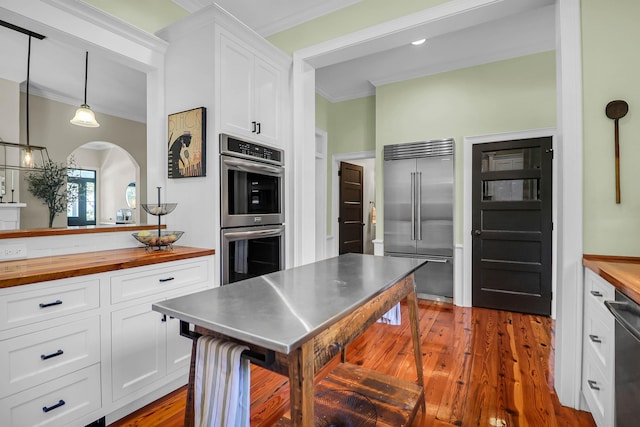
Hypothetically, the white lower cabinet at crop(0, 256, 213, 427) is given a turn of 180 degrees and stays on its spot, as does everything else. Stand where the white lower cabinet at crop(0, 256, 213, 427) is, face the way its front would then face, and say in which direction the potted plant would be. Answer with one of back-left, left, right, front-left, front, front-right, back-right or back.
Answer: front-right

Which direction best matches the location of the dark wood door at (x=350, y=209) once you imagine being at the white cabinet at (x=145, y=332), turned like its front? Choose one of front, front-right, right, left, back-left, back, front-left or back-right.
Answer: left

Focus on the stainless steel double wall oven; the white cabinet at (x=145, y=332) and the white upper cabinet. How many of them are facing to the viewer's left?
0

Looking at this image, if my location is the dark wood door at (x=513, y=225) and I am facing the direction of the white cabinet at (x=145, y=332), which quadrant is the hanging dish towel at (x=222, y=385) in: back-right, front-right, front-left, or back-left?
front-left

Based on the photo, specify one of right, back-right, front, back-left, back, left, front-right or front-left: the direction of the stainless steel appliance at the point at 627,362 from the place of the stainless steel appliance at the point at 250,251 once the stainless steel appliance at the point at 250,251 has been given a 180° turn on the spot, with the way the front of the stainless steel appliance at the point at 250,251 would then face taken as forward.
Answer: back

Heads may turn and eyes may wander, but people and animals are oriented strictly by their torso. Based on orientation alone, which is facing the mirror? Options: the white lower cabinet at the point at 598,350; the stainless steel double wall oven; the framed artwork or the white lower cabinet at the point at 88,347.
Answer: the white lower cabinet at the point at 598,350

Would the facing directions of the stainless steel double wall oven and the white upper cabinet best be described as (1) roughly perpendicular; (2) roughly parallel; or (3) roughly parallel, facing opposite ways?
roughly parallel

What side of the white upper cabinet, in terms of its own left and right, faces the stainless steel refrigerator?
left

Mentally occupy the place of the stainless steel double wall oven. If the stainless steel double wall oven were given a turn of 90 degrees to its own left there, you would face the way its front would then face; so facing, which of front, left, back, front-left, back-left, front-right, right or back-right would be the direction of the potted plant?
left

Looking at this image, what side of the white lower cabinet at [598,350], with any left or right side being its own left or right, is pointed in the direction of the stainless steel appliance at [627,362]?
left

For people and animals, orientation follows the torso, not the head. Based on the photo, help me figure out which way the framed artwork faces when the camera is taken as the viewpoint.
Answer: facing the viewer and to the left of the viewer

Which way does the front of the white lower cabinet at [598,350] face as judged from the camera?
facing to the left of the viewer

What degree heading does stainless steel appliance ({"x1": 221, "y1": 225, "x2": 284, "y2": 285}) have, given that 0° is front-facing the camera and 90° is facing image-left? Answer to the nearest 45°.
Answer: approximately 315°

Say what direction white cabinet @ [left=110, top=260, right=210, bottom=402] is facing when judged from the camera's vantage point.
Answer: facing the viewer and to the right of the viewer
